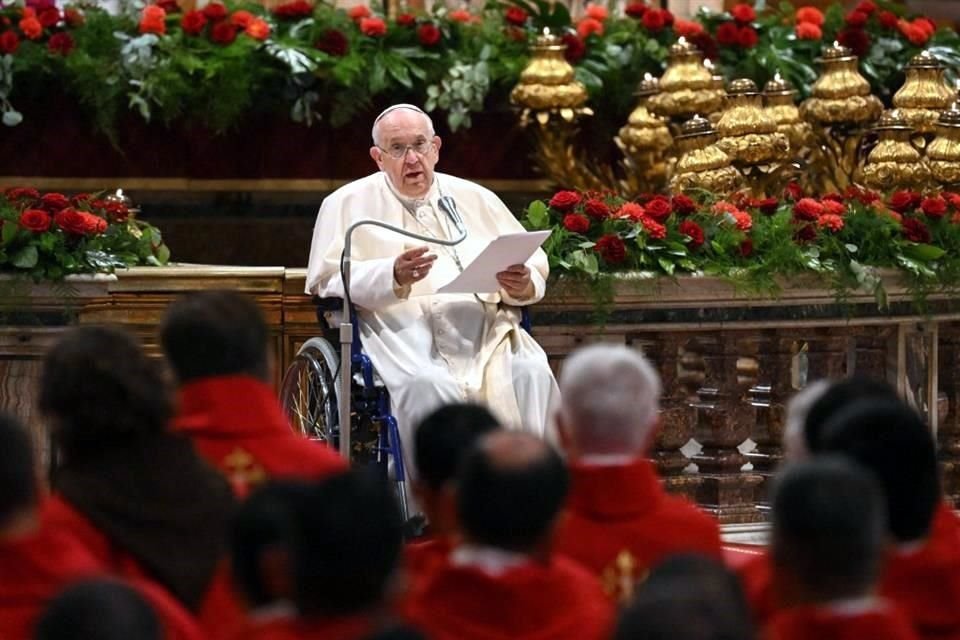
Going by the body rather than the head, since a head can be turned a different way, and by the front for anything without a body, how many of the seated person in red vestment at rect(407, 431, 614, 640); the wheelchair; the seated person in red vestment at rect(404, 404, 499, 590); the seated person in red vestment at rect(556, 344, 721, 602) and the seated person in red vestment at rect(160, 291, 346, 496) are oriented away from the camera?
4

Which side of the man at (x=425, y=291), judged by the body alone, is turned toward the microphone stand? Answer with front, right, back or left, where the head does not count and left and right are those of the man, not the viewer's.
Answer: right

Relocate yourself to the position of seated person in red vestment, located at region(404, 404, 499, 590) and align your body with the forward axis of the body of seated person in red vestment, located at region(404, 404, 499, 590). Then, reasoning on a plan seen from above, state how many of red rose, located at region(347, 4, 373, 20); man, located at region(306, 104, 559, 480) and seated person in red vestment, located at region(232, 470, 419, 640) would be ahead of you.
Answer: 2

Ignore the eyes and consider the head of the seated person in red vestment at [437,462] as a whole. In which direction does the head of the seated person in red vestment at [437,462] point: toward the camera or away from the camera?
away from the camera

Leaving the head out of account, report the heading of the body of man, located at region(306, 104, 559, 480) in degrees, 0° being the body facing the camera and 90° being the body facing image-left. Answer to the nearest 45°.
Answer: approximately 315°

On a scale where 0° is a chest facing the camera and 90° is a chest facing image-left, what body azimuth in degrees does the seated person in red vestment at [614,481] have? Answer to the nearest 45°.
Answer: approximately 180°

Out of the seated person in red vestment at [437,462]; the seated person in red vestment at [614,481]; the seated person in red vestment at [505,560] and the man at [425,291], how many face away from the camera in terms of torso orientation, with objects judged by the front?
3

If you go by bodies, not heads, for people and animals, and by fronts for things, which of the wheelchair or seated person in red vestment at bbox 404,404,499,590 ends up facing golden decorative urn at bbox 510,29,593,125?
the seated person in red vestment

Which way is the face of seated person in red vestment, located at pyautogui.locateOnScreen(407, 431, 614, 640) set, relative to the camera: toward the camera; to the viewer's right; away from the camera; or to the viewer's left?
away from the camera

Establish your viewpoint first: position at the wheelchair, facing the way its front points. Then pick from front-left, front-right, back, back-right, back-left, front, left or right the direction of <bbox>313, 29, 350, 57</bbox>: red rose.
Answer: back-left

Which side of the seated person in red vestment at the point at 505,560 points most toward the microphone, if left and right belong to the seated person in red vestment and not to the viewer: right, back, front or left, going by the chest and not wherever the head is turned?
front

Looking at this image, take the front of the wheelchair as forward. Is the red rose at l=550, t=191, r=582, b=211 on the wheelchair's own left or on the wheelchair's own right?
on the wheelchair's own left

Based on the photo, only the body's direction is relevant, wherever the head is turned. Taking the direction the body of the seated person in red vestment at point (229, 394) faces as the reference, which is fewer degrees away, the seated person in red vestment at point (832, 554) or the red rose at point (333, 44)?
the red rose

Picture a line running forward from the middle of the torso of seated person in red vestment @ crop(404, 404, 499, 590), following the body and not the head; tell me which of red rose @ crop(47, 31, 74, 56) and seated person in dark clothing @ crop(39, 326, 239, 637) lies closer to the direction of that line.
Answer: the red rose

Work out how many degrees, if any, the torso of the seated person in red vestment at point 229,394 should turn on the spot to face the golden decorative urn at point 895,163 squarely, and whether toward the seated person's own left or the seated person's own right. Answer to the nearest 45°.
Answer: approximately 45° to the seated person's own right

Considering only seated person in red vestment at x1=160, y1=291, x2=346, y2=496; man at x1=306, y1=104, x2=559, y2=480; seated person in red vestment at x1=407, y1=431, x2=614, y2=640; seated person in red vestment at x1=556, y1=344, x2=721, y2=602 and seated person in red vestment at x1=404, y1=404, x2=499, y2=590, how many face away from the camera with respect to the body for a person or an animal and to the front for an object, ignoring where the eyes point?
4

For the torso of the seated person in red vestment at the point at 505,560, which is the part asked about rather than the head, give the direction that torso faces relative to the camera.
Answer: away from the camera
